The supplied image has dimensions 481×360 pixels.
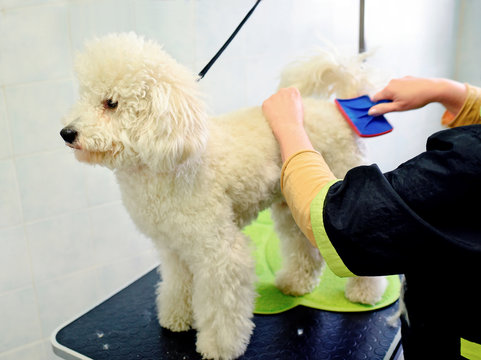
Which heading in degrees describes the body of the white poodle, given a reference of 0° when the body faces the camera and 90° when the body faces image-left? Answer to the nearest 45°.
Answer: approximately 45°
